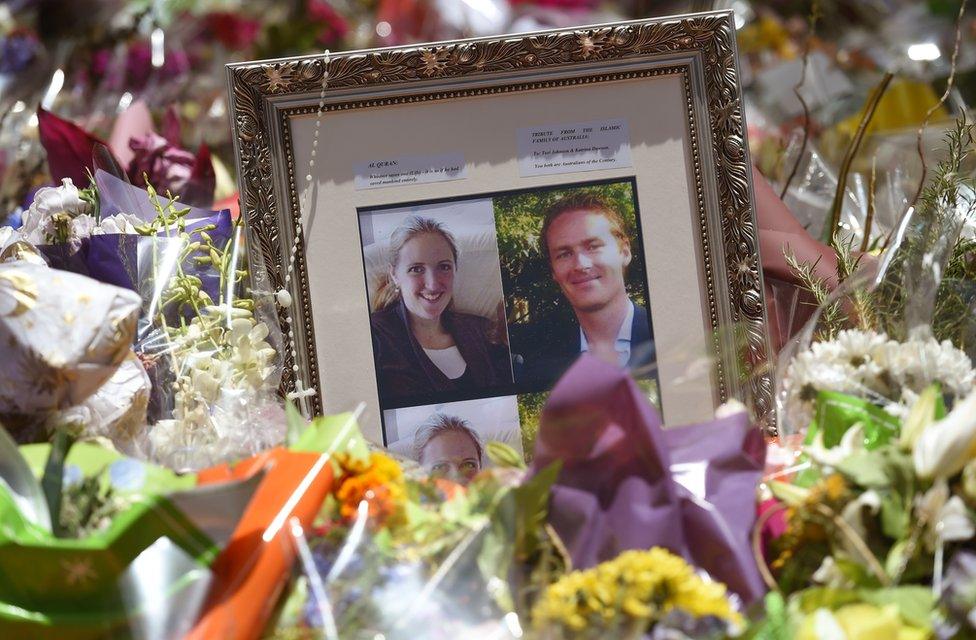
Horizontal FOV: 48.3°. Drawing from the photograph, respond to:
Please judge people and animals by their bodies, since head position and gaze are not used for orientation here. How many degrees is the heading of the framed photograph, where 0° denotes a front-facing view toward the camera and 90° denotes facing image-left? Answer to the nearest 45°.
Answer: approximately 0°

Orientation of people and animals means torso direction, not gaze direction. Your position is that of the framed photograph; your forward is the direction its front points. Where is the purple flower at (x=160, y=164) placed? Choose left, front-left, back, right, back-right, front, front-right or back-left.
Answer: back-right

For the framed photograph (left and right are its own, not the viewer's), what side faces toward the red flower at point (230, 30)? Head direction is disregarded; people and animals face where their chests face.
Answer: back

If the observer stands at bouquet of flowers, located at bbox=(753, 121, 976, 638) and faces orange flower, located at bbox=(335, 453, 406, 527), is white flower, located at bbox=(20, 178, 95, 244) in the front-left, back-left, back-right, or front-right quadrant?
front-right

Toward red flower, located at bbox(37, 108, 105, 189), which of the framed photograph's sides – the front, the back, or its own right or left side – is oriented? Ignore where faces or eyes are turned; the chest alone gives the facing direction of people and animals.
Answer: right
